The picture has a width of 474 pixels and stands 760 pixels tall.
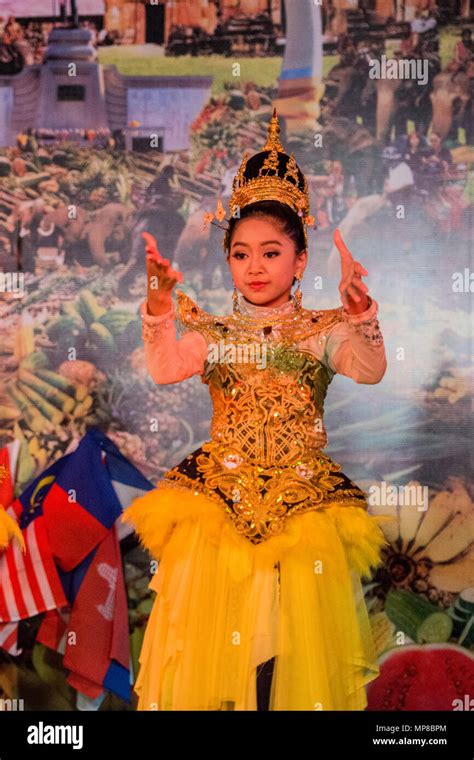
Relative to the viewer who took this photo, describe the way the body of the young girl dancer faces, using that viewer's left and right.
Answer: facing the viewer

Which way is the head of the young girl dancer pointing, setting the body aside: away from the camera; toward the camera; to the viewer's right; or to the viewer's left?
toward the camera
